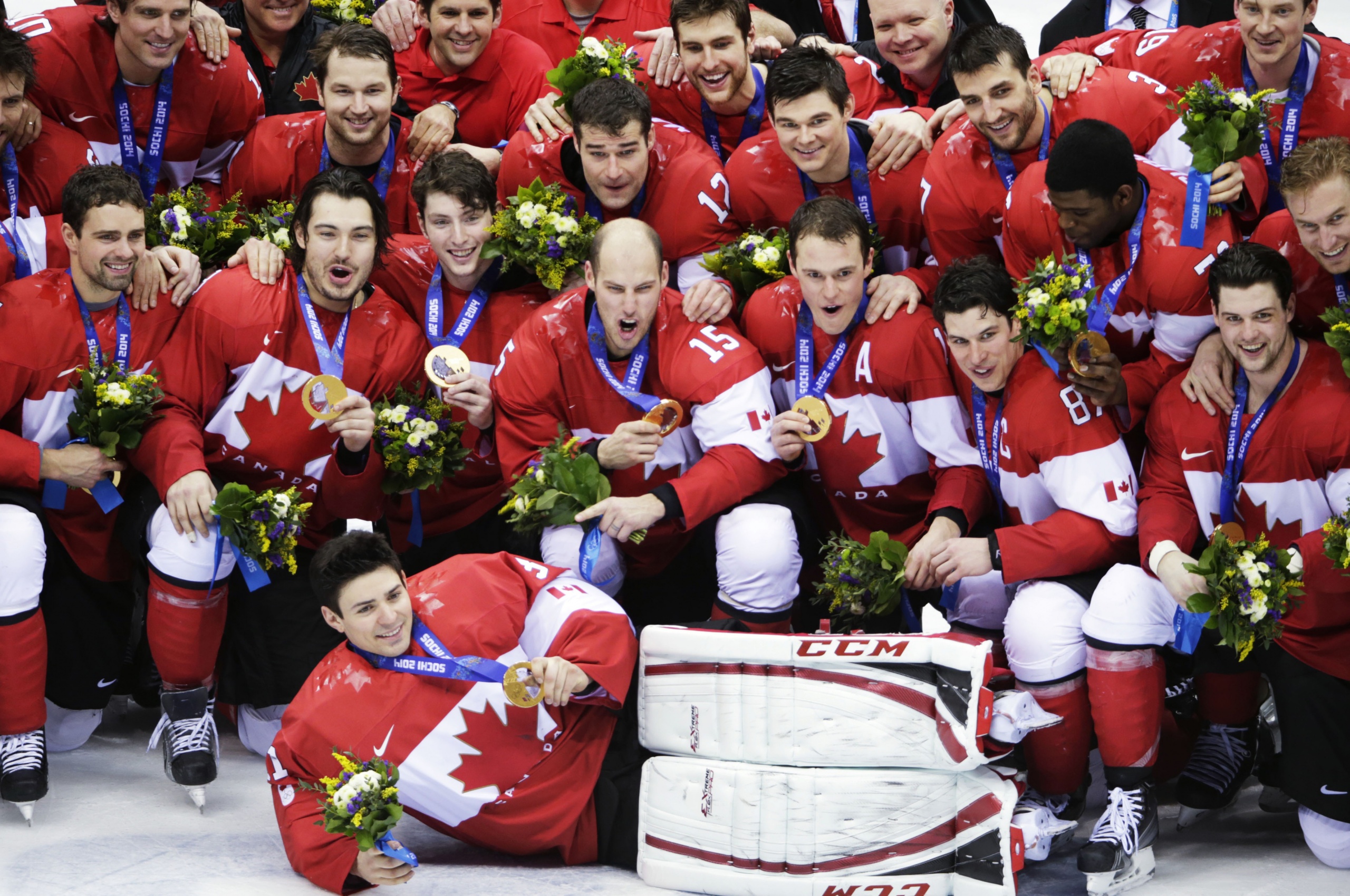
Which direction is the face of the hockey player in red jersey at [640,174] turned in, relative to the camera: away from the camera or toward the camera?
toward the camera

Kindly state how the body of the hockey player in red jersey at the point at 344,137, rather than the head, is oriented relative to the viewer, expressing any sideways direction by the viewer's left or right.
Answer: facing the viewer

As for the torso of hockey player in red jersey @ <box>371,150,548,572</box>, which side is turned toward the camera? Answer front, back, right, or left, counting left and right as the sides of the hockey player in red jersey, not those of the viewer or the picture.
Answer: front

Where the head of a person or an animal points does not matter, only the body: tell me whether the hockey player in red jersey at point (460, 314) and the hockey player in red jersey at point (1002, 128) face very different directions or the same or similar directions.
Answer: same or similar directions

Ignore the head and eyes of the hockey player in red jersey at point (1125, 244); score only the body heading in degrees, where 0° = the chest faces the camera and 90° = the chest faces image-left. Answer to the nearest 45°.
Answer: approximately 45°

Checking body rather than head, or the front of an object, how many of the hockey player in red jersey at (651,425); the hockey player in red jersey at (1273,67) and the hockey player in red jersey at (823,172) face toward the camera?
3

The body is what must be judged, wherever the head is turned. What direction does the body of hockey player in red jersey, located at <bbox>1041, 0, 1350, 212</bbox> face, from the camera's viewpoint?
toward the camera

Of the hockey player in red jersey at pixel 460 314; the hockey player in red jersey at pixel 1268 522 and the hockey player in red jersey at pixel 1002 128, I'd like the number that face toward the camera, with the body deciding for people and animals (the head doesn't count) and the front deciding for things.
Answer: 3

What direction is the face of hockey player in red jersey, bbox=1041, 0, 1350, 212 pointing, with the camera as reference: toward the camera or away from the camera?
toward the camera

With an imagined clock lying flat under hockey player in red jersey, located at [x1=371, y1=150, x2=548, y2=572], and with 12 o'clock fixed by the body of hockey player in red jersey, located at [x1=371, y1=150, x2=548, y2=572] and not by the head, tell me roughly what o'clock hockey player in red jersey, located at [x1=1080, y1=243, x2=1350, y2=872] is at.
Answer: hockey player in red jersey, located at [x1=1080, y1=243, x2=1350, y2=872] is roughly at 10 o'clock from hockey player in red jersey, located at [x1=371, y1=150, x2=548, y2=572].

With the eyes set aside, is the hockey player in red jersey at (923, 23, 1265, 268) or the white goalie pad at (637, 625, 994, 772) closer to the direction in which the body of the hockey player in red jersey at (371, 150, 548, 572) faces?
the white goalie pad

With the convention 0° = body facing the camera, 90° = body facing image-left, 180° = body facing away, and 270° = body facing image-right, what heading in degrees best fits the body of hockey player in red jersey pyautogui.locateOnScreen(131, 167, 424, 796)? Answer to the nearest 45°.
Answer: approximately 0°

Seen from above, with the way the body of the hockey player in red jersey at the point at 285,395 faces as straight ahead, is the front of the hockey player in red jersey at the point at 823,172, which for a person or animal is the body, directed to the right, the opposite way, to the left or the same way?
the same way

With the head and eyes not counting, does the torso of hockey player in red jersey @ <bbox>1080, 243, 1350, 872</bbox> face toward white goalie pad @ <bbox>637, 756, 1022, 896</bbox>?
no

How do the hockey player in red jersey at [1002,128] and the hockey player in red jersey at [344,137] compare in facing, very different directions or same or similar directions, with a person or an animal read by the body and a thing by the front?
same or similar directions

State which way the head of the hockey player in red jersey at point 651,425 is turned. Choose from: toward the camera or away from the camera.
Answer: toward the camera

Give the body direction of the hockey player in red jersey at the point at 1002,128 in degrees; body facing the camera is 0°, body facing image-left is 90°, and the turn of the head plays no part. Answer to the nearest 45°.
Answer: approximately 0°

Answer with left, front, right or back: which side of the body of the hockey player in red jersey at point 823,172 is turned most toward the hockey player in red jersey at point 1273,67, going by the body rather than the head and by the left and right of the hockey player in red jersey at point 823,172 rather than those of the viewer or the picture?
left

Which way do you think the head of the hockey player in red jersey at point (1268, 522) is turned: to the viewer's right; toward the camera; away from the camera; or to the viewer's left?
toward the camera

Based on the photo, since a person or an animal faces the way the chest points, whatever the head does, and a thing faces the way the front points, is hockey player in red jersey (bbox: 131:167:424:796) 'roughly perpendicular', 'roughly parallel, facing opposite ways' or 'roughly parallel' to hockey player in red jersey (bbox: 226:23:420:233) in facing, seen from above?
roughly parallel
